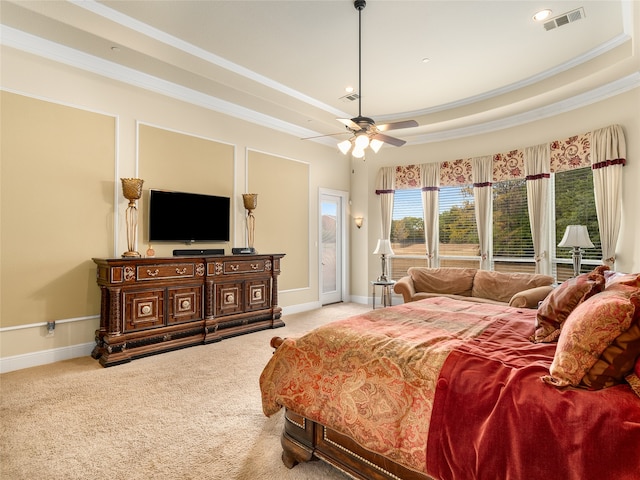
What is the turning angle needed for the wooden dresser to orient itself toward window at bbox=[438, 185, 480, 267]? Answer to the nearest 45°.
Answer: approximately 45° to its left

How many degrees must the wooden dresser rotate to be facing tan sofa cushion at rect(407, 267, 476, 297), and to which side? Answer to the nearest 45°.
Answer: approximately 45° to its left

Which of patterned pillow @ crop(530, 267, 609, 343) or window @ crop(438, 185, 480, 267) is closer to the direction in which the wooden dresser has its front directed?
the patterned pillow

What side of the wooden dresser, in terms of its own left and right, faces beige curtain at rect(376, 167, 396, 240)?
left

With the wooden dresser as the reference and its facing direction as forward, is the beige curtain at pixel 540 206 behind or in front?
in front

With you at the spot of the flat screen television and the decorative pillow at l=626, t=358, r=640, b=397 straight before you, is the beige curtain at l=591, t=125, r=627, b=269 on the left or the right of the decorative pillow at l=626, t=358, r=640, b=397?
left

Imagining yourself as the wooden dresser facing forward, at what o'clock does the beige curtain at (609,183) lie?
The beige curtain is roughly at 11 o'clock from the wooden dresser.

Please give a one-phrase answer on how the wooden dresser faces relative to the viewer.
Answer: facing the viewer and to the right of the viewer

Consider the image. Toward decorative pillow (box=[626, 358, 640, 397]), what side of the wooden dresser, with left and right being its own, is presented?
front

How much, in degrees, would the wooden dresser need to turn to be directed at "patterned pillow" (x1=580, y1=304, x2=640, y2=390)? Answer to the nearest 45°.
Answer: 0° — it already faces it

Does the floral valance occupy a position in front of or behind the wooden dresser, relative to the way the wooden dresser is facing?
in front

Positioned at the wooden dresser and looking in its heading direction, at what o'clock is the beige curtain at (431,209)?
The beige curtain is roughly at 10 o'clock from the wooden dresser.

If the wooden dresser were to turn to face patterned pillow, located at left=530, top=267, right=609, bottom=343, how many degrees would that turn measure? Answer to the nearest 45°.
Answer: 0° — it already faces it
